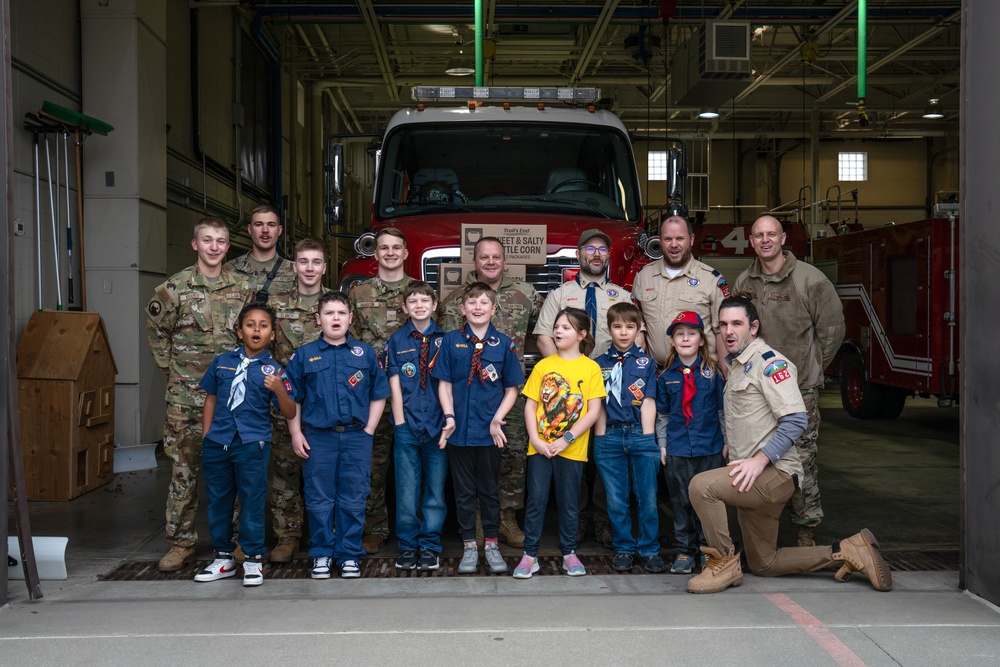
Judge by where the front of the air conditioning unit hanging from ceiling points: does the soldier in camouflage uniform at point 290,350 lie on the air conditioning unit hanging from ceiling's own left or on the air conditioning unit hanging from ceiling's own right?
on the air conditioning unit hanging from ceiling's own right

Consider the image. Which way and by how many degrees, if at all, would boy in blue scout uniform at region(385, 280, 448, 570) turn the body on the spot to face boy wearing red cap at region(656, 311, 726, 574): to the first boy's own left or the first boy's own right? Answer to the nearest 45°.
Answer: approximately 90° to the first boy's own left

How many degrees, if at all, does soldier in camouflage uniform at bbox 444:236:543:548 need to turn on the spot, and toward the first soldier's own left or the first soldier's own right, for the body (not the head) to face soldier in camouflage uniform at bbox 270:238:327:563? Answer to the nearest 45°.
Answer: approximately 90° to the first soldier's own right

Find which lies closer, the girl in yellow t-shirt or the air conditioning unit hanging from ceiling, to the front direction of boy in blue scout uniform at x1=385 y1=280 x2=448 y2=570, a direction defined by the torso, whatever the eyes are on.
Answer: the girl in yellow t-shirt

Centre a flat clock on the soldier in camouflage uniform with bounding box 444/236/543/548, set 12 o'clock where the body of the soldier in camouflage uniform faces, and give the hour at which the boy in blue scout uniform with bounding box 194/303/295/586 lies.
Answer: The boy in blue scout uniform is roughly at 2 o'clock from the soldier in camouflage uniform.

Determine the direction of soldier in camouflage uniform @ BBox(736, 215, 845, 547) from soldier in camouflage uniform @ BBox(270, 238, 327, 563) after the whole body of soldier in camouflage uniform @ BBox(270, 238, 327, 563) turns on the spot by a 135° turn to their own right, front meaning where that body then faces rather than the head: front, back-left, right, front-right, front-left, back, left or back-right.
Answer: back-right

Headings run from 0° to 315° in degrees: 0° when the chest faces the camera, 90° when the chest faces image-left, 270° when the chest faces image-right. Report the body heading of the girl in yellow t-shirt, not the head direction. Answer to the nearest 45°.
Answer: approximately 0°

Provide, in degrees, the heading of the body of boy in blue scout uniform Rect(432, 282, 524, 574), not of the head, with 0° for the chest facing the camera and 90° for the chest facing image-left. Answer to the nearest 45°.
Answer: approximately 0°

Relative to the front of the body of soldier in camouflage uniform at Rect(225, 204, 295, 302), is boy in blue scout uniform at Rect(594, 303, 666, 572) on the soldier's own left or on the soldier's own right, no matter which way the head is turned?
on the soldier's own left
